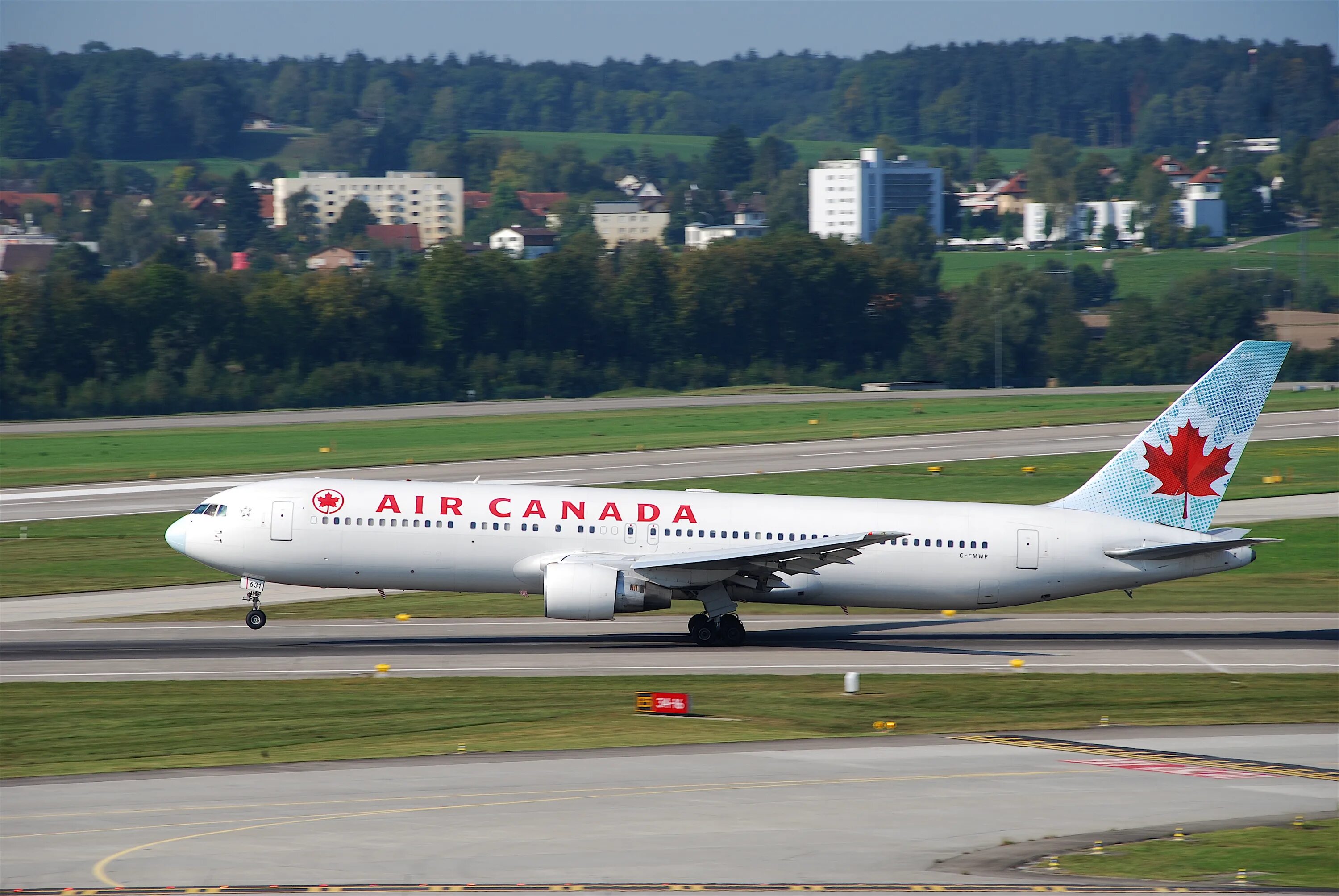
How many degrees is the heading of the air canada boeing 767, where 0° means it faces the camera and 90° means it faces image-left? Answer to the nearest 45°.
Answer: approximately 90°
